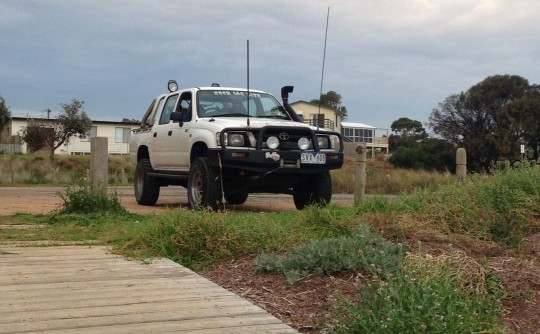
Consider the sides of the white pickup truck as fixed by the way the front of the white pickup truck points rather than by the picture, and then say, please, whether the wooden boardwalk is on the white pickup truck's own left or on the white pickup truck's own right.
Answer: on the white pickup truck's own right

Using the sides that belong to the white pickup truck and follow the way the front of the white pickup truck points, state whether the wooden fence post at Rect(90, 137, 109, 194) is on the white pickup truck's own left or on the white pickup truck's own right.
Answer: on the white pickup truck's own right

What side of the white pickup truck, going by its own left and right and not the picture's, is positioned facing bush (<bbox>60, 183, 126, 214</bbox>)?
right

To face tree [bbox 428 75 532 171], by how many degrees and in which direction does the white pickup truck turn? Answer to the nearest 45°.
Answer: approximately 90° to its left

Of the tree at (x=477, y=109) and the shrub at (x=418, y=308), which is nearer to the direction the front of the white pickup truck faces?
the shrub

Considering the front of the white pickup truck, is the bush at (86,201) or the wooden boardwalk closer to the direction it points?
the wooden boardwalk

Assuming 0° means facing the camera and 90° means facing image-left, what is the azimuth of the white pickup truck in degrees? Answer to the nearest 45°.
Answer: approximately 315°

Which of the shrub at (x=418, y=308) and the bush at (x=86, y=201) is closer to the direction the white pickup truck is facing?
the shrub

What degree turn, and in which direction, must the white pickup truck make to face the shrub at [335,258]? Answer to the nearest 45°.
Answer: approximately 45° to its right

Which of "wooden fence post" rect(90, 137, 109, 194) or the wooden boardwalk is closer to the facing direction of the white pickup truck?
the wooden boardwalk
